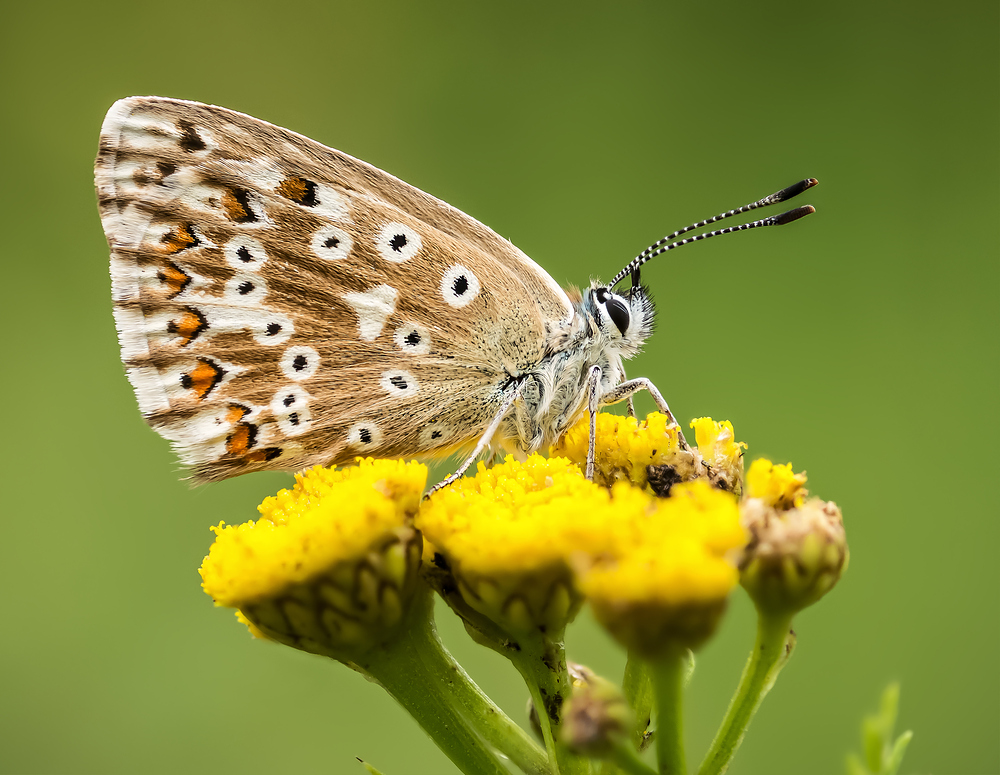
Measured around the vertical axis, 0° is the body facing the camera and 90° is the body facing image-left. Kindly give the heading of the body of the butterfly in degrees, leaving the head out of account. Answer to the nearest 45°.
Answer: approximately 270°

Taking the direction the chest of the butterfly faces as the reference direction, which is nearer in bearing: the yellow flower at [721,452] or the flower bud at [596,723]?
the yellow flower

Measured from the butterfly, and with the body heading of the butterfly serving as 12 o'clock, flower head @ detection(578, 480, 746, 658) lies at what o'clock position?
The flower head is roughly at 2 o'clock from the butterfly.

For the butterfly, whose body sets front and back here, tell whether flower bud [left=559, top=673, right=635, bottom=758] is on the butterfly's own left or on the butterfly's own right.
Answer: on the butterfly's own right

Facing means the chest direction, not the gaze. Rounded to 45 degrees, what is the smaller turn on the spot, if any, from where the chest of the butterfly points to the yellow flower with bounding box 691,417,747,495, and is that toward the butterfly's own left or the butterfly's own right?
approximately 45° to the butterfly's own right
